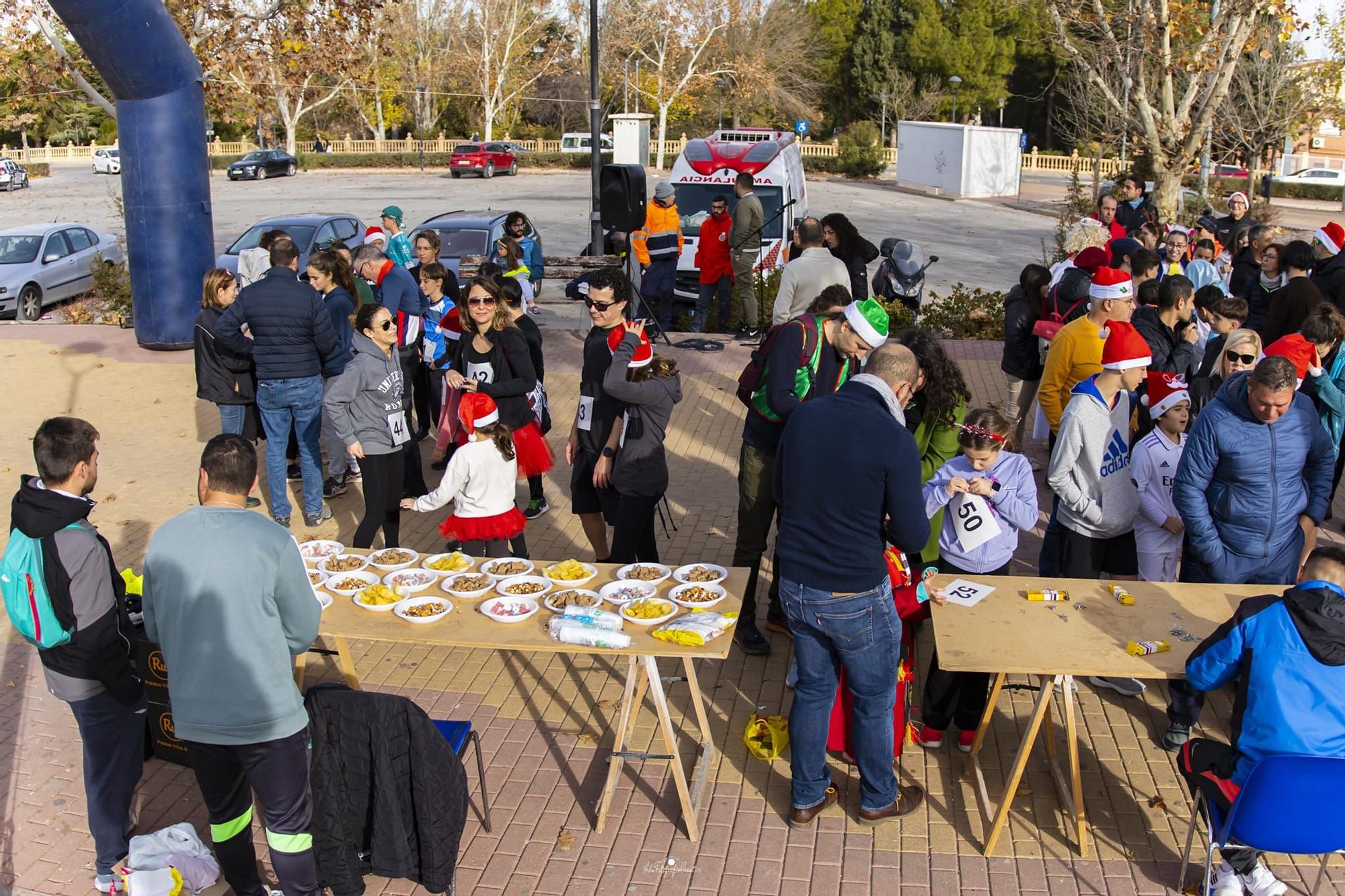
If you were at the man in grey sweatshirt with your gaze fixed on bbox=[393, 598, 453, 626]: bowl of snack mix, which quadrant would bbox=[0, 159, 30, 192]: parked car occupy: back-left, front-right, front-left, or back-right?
front-left

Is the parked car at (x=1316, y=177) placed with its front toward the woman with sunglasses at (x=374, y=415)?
no

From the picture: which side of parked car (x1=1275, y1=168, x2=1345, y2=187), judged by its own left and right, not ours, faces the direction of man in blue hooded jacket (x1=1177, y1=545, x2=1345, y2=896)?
left

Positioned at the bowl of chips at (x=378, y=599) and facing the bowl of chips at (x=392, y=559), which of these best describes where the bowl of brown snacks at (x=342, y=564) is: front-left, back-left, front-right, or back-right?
front-left

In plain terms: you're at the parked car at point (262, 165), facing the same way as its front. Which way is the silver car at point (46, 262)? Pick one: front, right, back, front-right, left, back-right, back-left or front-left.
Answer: front-left

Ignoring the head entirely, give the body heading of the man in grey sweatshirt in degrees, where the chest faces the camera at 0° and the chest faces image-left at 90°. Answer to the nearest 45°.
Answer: approximately 180°

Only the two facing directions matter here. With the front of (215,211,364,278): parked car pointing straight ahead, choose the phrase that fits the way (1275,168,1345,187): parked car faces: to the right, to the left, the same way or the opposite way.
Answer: to the right

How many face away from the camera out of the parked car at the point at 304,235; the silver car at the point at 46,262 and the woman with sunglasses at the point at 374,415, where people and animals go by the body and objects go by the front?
0

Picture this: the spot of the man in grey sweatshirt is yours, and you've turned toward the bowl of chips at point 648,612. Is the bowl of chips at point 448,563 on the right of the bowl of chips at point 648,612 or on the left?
left

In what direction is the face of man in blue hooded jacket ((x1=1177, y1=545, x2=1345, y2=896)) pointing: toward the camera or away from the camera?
away from the camera

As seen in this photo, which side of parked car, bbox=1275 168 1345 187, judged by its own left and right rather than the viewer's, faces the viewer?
left

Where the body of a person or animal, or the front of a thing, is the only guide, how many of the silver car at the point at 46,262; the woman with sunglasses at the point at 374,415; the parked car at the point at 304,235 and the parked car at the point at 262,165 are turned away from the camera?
0

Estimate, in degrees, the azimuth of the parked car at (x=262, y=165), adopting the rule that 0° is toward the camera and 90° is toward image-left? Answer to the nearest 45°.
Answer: approximately 45°

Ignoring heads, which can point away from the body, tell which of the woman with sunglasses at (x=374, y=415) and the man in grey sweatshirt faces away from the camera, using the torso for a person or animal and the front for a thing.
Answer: the man in grey sweatshirt

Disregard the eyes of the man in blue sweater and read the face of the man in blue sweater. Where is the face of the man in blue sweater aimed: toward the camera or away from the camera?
away from the camera

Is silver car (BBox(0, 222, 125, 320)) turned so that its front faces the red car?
no

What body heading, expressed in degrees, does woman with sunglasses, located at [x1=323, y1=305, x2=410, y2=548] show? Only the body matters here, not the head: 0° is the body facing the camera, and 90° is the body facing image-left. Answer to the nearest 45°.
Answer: approximately 315°

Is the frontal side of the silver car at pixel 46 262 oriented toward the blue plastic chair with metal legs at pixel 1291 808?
no
